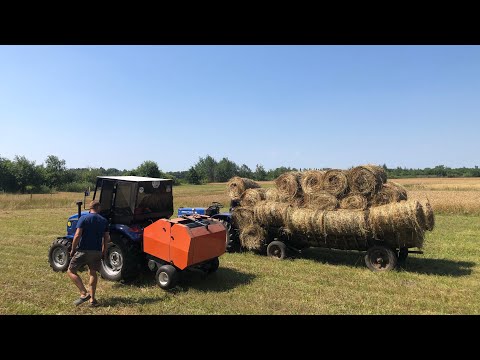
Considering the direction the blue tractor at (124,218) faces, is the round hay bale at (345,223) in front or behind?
behind

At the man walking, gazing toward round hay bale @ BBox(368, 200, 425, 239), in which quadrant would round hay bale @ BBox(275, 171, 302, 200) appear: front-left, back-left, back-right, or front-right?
front-left

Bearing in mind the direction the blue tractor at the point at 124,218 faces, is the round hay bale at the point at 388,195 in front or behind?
behind

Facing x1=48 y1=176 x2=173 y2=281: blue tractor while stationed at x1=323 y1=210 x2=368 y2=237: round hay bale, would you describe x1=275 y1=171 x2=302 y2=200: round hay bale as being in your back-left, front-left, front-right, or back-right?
front-right

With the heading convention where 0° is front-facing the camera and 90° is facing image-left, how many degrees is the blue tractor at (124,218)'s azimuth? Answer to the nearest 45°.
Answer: approximately 135°

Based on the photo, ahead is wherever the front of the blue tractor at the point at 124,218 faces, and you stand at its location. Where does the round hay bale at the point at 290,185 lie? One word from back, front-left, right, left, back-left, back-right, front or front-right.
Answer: back-right

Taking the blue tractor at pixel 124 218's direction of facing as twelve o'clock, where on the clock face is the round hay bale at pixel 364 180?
The round hay bale is roughly at 5 o'clock from the blue tractor.

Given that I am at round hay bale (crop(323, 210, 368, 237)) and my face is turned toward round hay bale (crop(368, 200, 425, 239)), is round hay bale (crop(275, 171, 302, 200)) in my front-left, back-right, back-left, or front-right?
back-left
